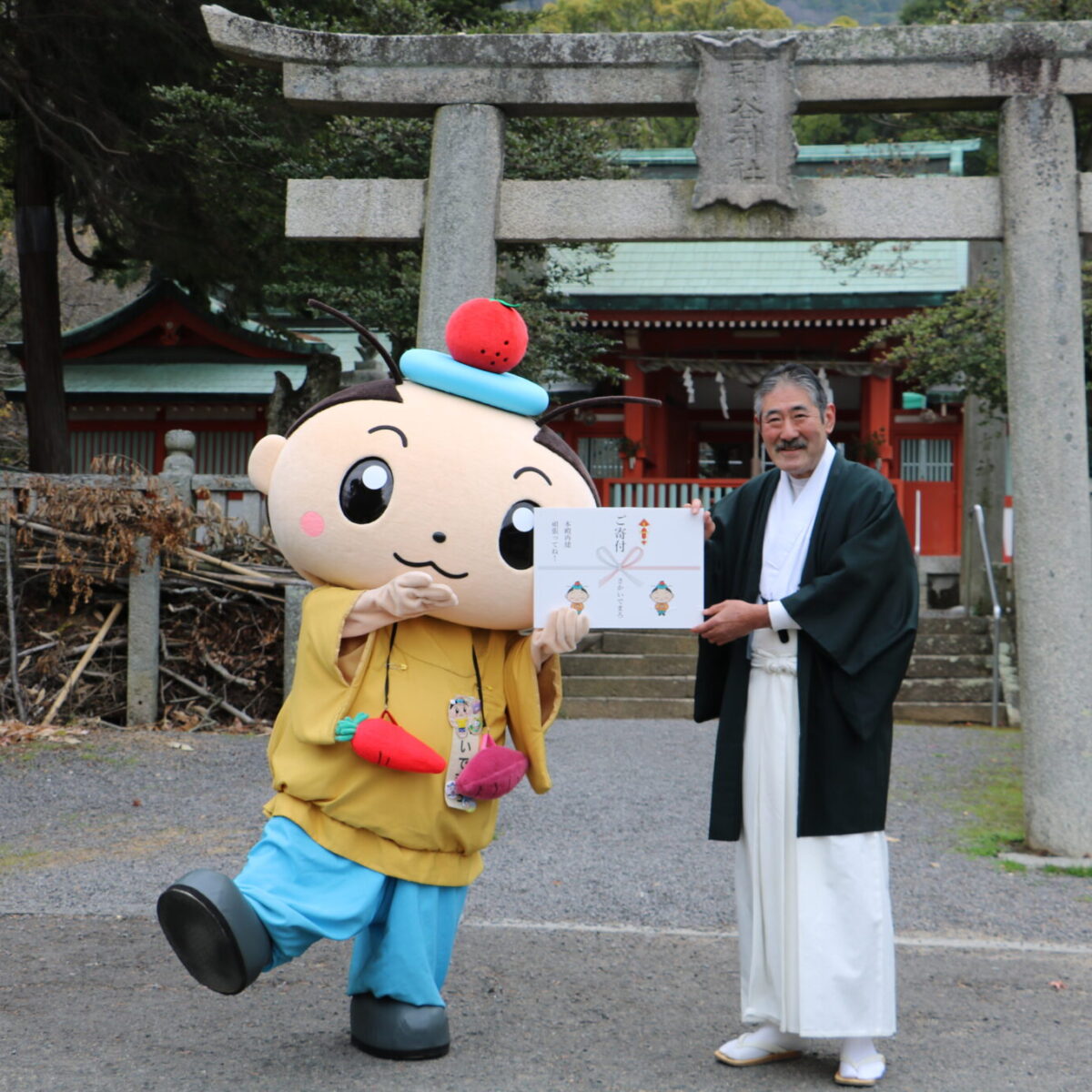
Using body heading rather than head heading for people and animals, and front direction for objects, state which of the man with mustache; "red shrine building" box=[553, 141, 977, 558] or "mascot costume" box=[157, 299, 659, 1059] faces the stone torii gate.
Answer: the red shrine building

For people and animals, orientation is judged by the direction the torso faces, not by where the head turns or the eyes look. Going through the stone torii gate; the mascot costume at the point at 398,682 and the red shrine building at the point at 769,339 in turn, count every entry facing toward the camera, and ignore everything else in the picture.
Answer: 3

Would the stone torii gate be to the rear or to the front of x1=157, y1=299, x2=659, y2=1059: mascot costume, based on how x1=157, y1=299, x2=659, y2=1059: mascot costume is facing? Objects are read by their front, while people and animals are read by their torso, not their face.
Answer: to the rear

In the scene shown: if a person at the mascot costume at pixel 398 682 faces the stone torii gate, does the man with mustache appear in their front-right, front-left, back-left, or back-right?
front-right

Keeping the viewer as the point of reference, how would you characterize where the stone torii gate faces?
facing the viewer

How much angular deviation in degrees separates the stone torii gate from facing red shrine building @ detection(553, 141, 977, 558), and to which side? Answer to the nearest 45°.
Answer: approximately 180°

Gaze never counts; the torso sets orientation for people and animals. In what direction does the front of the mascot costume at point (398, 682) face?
toward the camera

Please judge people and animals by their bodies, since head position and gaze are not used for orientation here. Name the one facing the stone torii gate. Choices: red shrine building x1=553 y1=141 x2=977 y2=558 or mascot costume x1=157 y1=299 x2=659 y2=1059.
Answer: the red shrine building

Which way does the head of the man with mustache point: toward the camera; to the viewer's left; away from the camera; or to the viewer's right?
toward the camera

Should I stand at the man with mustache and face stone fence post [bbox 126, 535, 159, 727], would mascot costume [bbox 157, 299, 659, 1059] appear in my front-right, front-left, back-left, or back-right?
front-left

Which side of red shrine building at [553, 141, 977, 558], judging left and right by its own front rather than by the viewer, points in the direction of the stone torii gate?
front

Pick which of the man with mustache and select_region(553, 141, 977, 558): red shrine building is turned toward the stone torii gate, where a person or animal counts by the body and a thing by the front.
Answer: the red shrine building

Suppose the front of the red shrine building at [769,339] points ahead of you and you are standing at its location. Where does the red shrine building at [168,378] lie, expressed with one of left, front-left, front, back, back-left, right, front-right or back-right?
right

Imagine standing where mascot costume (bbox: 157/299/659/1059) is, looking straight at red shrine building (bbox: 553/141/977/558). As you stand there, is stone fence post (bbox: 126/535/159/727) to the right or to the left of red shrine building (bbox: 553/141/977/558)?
left

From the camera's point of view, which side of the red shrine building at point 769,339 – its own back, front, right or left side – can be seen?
front

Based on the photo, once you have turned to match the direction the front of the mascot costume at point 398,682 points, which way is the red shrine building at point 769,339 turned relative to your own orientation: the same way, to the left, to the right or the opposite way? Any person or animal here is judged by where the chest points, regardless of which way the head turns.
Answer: the same way
